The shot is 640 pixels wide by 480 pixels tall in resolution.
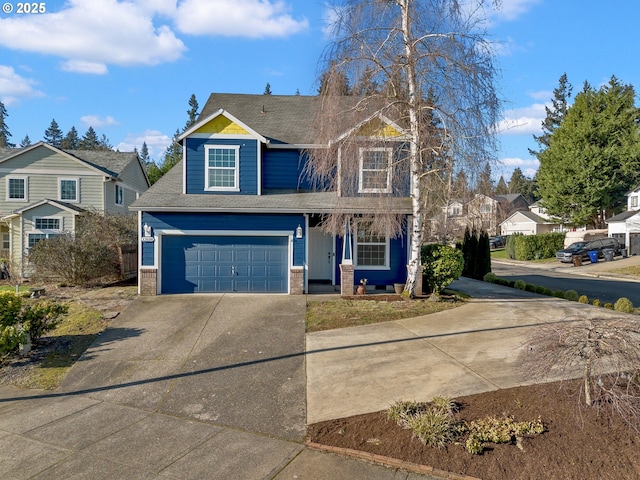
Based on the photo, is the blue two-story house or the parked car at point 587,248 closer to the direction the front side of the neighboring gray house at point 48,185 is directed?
the blue two-story house

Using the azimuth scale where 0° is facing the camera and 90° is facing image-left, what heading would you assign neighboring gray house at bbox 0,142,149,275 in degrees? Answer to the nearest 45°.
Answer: approximately 0°

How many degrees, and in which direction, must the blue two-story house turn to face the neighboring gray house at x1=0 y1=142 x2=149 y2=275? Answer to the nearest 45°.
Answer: approximately 135° to its right

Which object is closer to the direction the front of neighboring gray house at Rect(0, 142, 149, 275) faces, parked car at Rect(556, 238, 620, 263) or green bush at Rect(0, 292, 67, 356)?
the green bush

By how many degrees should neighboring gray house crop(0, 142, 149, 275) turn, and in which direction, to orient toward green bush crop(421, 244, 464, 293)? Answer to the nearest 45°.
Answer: approximately 45° to its left

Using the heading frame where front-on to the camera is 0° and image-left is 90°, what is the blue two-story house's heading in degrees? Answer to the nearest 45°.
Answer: approximately 0°

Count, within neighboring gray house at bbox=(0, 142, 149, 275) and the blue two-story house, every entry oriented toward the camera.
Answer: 2

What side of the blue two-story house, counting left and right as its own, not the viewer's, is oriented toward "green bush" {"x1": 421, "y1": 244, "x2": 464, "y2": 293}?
left

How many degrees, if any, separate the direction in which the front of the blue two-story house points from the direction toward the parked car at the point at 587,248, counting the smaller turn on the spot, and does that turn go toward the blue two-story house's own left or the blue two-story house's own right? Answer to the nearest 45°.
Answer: approximately 135° to the blue two-story house's own left

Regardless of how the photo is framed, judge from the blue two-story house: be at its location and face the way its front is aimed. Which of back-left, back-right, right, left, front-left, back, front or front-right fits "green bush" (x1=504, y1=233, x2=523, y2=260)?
back-left

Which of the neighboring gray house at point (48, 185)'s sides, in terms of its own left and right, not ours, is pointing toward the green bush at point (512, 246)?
left
